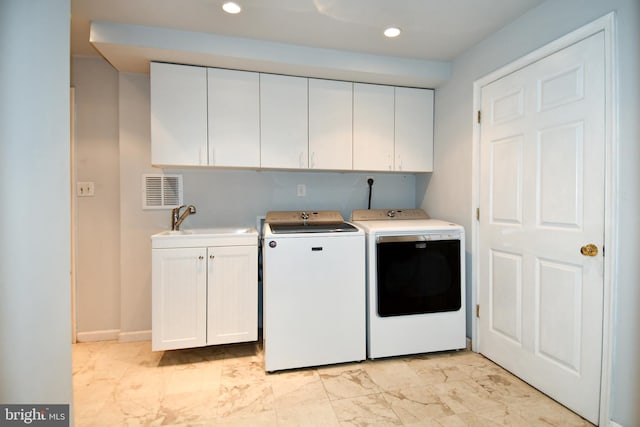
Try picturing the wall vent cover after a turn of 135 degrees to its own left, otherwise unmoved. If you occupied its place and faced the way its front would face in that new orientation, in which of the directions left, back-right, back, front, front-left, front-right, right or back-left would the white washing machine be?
right

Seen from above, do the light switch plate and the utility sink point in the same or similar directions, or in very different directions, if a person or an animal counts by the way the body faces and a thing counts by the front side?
same or similar directions

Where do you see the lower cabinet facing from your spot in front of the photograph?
facing the viewer

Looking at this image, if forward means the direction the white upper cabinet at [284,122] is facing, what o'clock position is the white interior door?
The white interior door is roughly at 10 o'clock from the white upper cabinet.

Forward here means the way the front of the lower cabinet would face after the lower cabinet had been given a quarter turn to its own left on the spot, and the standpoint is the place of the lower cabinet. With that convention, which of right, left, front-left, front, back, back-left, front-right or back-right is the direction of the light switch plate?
back-left

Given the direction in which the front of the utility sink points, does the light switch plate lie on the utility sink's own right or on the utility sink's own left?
on the utility sink's own right

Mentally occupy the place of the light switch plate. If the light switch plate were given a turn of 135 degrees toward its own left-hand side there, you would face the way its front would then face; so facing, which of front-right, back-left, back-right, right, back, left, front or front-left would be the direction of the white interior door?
right

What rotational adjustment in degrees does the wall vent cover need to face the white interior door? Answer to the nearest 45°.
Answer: approximately 45° to its left

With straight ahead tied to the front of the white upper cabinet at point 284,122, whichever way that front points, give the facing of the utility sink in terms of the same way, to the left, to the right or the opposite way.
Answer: the same way

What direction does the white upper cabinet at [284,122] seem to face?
toward the camera

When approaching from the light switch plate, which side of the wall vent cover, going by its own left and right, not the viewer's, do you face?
right

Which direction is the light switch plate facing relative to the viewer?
toward the camera

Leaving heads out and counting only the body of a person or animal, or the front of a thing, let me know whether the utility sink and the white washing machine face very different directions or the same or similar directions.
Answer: same or similar directions

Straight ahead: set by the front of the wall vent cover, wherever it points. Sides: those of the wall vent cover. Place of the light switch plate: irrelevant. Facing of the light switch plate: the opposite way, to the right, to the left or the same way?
the same way
